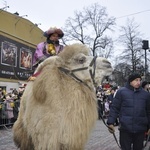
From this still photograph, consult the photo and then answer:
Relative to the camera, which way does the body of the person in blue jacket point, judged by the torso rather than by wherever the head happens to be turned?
toward the camera

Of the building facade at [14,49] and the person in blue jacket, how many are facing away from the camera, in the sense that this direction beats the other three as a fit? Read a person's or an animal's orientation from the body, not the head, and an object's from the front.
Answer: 0

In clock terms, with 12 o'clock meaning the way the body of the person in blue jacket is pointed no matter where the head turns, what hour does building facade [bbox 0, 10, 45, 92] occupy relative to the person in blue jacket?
The building facade is roughly at 5 o'clock from the person in blue jacket.

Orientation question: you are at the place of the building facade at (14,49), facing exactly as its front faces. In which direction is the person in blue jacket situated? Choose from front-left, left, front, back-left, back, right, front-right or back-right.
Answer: front-right

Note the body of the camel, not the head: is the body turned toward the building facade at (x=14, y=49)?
no

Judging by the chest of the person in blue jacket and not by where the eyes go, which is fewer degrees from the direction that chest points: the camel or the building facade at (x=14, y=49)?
the camel

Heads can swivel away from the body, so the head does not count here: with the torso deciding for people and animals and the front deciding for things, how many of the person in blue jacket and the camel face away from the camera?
0

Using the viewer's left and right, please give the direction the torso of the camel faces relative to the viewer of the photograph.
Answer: facing the viewer and to the right of the viewer

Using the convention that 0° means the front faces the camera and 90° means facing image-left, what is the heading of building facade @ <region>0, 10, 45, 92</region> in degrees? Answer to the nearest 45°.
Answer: approximately 315°

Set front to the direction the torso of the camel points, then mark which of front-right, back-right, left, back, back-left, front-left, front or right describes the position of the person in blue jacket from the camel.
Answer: left

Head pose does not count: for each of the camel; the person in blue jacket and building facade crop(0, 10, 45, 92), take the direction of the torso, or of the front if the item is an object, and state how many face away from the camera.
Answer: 0
